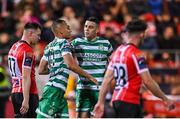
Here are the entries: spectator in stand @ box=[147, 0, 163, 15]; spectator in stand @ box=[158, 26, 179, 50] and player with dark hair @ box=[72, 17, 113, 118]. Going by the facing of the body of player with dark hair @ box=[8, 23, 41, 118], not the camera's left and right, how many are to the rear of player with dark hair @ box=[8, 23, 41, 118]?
0

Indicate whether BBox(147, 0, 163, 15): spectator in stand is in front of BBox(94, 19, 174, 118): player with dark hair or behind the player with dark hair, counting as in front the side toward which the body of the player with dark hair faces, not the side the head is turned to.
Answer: in front

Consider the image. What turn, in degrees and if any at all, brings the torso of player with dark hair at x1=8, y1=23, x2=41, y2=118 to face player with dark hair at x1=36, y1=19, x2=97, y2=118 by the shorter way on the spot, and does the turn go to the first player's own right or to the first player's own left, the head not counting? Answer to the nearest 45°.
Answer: approximately 45° to the first player's own right

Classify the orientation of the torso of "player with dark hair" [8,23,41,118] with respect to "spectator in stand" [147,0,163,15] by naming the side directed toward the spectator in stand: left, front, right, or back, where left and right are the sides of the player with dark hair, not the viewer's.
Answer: front

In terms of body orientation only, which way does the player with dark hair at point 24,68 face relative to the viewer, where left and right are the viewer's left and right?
facing away from the viewer and to the right of the viewer

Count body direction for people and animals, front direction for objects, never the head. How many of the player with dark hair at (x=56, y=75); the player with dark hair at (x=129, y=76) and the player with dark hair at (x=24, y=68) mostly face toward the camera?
0

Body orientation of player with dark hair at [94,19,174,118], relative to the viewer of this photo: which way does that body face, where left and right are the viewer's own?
facing away from the viewer and to the right of the viewer

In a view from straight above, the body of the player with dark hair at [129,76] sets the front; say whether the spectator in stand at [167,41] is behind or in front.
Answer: in front
